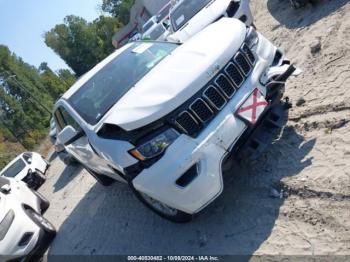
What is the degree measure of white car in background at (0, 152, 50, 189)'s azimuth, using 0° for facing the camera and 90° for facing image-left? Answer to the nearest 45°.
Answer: approximately 315°

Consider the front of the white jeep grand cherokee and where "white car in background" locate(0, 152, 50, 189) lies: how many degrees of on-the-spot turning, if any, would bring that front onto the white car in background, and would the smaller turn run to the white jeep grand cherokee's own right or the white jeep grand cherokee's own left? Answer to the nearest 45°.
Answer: approximately 180°

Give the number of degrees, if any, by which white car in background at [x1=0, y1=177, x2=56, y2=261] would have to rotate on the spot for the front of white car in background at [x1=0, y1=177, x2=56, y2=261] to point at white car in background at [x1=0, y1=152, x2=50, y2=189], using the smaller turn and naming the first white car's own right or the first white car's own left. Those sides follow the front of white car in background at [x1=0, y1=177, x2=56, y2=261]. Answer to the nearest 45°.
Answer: approximately 135° to the first white car's own right
